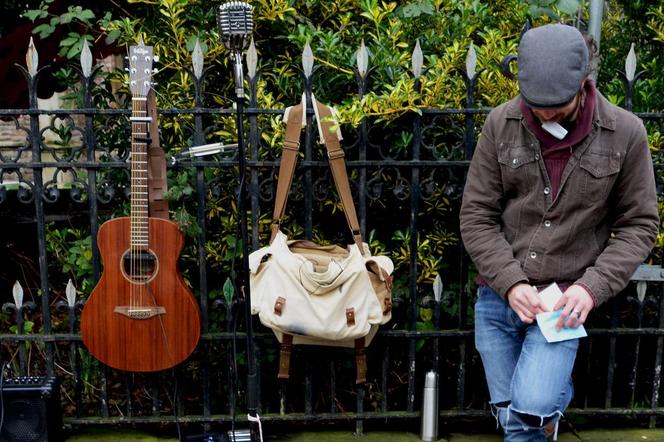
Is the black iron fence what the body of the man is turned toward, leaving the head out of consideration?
no

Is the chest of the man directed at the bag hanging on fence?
no

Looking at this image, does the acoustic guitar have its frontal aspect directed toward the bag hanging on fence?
no

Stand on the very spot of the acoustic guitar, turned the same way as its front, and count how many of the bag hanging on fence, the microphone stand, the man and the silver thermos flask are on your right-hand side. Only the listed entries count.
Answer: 0

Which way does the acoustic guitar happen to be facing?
toward the camera

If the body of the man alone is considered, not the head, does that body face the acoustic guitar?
no

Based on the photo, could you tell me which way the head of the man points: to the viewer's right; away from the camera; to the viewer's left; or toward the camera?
toward the camera

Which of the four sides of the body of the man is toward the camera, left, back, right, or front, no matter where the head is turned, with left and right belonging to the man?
front

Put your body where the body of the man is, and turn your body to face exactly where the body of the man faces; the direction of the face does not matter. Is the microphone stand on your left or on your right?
on your right

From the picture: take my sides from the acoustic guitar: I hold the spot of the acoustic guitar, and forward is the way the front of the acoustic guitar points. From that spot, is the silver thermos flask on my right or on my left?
on my left

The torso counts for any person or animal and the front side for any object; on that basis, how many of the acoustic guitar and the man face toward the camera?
2
